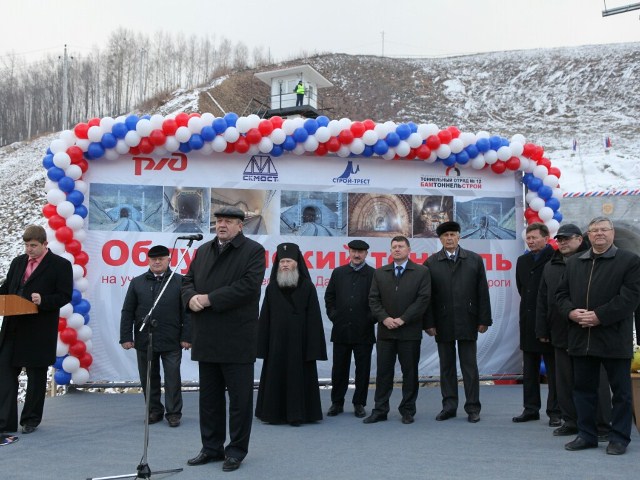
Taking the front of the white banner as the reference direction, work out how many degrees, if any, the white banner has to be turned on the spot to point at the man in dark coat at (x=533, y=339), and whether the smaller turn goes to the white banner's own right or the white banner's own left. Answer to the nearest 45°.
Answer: approximately 45° to the white banner's own left

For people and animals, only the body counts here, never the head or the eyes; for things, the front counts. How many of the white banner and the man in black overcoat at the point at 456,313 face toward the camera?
2

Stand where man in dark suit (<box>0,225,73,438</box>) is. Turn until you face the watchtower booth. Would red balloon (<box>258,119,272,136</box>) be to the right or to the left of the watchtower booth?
right

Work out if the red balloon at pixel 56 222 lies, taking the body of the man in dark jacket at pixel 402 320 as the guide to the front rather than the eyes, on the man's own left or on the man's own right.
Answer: on the man's own right

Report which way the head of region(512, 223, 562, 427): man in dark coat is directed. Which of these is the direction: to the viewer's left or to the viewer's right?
to the viewer's left

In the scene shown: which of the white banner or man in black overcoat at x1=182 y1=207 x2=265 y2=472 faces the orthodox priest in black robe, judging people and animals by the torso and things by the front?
the white banner

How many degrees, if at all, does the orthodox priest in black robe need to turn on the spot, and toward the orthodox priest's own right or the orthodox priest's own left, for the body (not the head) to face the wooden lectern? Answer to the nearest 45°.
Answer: approximately 45° to the orthodox priest's own right
